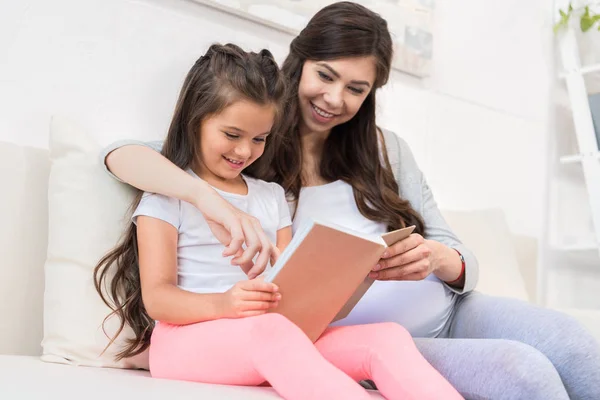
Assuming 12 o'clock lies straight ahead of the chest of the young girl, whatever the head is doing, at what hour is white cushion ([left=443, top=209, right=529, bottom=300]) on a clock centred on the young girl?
The white cushion is roughly at 9 o'clock from the young girl.

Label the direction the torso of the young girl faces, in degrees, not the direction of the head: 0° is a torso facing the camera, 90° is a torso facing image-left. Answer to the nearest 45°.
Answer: approximately 315°
